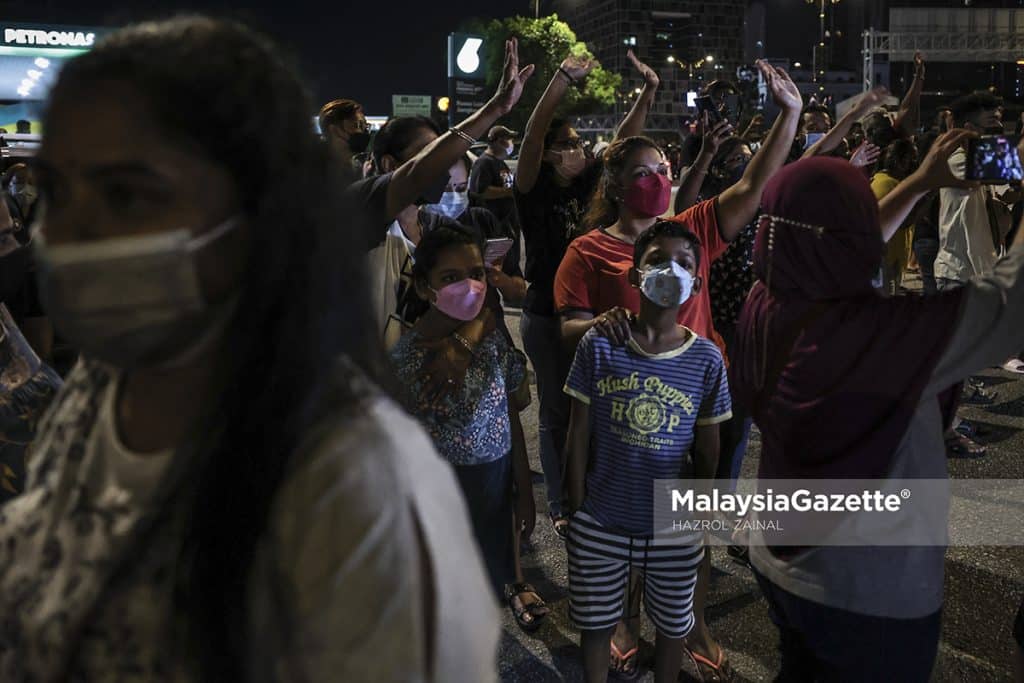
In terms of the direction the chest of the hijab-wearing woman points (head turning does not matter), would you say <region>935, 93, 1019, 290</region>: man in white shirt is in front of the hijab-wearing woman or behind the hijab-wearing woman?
in front

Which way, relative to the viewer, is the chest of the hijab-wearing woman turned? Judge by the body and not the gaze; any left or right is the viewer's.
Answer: facing away from the viewer and to the right of the viewer

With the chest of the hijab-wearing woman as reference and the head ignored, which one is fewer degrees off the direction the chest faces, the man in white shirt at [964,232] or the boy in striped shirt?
the man in white shirt

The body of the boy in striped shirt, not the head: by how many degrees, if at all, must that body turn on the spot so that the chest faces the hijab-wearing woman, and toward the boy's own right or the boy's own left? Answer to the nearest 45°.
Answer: approximately 45° to the boy's own left

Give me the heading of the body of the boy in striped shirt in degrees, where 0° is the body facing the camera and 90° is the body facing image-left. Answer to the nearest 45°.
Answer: approximately 0°

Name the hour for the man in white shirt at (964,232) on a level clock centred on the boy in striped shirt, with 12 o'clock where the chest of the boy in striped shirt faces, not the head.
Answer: The man in white shirt is roughly at 7 o'clock from the boy in striped shirt.

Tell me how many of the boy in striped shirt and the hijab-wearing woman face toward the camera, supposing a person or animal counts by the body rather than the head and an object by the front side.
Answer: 1

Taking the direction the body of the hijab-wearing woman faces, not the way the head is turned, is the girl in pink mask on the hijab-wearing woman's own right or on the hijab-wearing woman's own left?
on the hijab-wearing woman's own left
